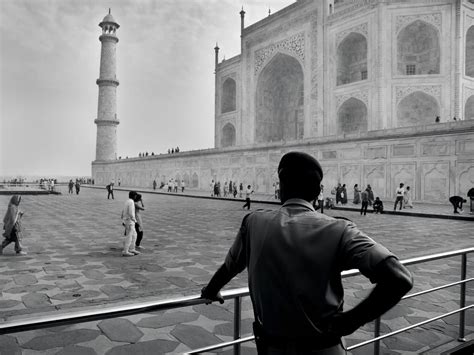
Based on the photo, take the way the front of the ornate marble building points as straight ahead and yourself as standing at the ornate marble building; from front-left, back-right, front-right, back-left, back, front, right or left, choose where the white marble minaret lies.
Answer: right

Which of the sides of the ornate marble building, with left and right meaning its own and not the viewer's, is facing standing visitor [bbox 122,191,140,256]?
front

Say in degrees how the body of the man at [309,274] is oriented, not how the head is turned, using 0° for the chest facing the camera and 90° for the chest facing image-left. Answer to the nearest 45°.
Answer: approximately 180°

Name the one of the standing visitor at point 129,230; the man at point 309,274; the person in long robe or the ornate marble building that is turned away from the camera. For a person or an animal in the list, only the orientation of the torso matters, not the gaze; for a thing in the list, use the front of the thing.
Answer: the man

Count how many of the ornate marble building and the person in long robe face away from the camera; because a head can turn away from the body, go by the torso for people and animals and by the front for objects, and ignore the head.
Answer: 0

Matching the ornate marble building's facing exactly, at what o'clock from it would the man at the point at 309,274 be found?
The man is roughly at 11 o'clock from the ornate marble building.

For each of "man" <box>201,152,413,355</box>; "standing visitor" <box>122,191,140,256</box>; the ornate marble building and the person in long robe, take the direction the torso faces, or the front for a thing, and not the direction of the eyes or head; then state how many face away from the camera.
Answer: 1

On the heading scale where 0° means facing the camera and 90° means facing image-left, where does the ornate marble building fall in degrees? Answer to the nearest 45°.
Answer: approximately 45°

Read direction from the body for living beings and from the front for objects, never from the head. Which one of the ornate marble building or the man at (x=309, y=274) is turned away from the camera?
the man
